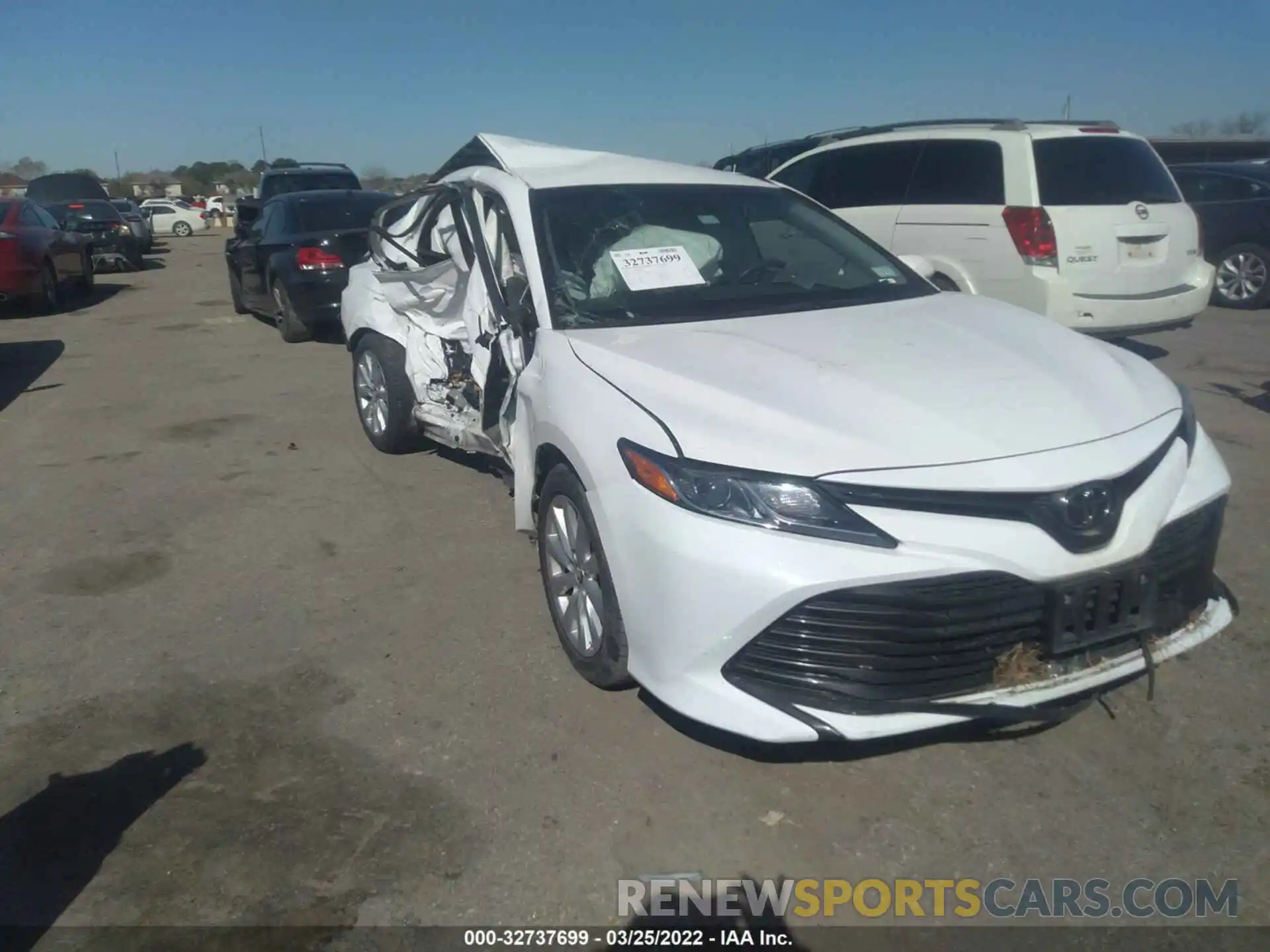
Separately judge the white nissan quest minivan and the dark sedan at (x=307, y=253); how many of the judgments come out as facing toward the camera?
0

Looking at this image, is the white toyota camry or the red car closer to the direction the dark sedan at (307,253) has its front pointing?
the red car

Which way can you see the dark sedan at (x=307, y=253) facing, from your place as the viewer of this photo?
facing away from the viewer and to the left of the viewer

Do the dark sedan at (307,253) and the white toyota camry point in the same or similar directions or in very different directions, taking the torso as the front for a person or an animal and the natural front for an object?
very different directions

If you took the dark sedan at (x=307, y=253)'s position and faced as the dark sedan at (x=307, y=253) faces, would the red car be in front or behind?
in front

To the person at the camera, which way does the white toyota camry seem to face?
facing the viewer and to the right of the viewer

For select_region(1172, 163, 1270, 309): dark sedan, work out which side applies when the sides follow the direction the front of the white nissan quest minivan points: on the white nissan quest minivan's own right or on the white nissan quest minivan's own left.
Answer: on the white nissan quest minivan's own right

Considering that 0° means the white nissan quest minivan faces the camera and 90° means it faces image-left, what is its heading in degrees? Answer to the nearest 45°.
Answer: approximately 135°

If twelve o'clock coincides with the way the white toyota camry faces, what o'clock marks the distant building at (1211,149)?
The distant building is roughly at 8 o'clock from the white toyota camry.

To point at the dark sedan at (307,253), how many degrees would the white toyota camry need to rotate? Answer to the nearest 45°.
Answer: approximately 180°

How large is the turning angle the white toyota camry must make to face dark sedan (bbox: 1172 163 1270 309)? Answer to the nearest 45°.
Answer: approximately 90° to its left
